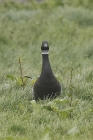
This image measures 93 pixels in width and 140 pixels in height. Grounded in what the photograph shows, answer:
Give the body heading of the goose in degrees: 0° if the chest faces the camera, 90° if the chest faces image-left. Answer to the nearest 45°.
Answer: approximately 0°
